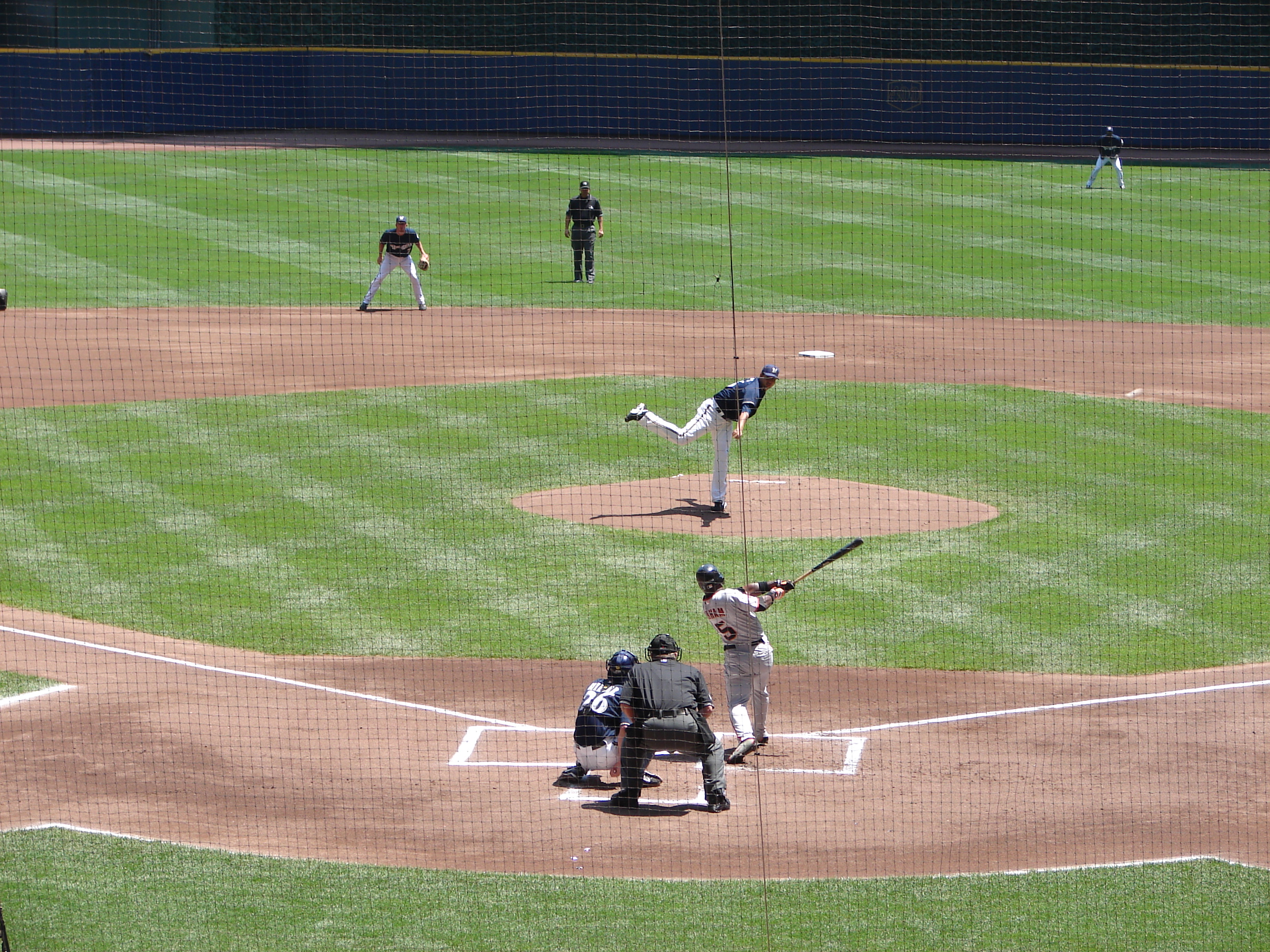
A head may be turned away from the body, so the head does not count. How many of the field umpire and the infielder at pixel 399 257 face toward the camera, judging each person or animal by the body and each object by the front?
2

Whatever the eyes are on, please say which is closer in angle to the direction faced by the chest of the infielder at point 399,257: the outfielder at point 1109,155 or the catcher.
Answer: the catcher

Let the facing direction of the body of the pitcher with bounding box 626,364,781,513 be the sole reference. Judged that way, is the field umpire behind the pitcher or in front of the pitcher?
behind

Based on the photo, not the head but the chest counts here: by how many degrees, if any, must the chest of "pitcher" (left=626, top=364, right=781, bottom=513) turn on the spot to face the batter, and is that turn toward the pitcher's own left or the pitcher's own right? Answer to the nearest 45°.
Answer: approximately 45° to the pitcher's own right

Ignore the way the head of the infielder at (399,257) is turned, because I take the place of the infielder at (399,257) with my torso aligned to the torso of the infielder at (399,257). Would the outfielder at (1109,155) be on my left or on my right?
on my left

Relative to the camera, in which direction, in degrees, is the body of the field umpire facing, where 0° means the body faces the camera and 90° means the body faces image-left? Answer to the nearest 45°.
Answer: approximately 0°

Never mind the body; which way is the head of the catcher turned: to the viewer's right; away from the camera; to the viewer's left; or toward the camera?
away from the camera

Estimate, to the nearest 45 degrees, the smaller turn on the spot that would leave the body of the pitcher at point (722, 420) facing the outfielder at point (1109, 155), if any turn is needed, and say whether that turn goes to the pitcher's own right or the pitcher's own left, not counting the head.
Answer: approximately 135° to the pitcher's own left

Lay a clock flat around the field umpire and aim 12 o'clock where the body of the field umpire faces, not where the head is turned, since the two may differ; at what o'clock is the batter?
The batter is roughly at 12 o'clock from the field umpire.

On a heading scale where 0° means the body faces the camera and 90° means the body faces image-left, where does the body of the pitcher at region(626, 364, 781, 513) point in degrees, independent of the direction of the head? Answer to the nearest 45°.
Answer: approximately 315°
